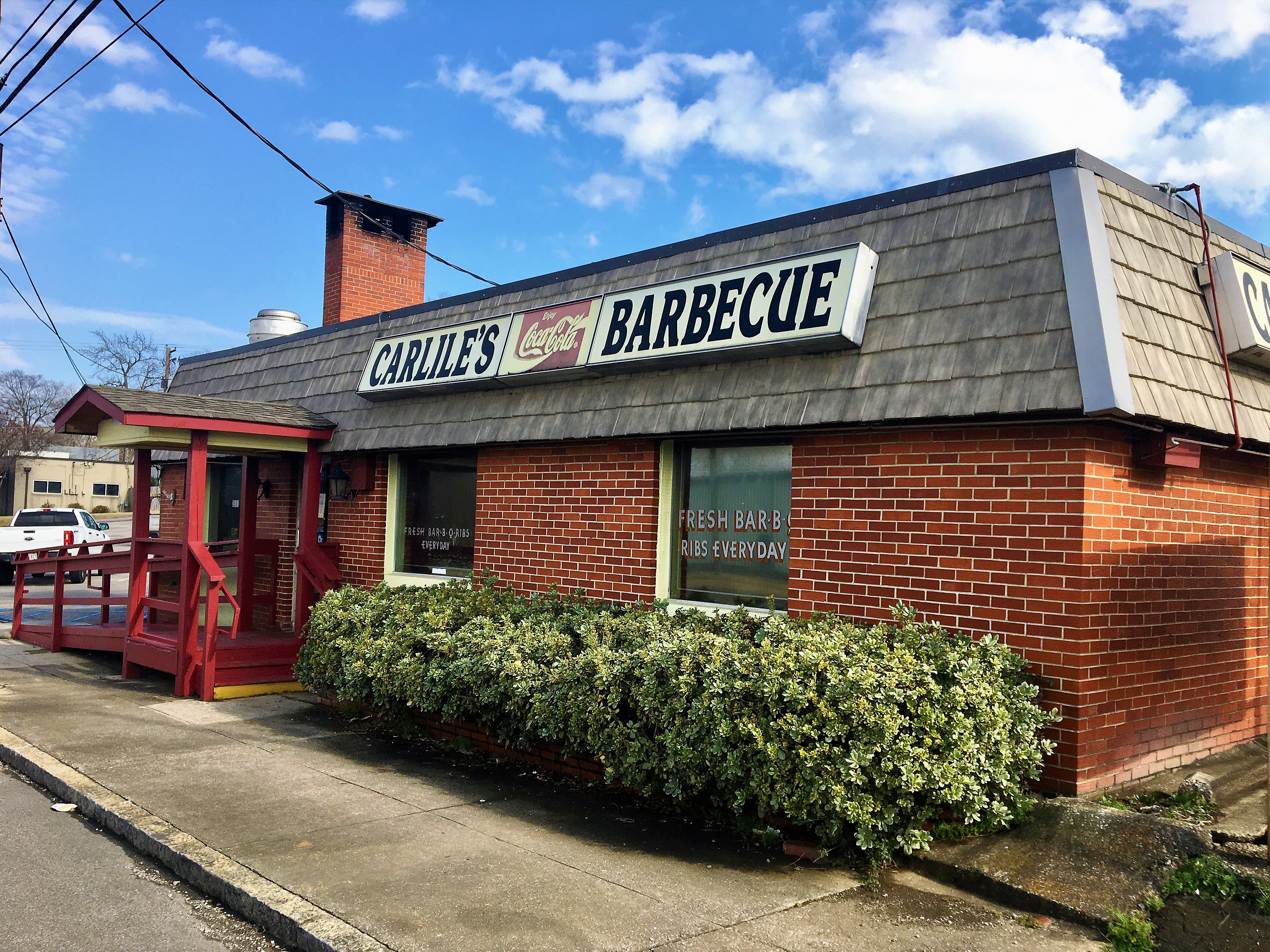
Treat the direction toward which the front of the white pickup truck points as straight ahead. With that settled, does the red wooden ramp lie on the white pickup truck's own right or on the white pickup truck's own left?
on the white pickup truck's own right

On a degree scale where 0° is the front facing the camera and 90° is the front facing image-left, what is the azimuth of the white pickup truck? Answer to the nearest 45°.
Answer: approximately 225°

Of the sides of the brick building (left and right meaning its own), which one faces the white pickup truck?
right

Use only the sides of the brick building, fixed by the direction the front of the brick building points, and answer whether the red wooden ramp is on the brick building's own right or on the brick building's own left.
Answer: on the brick building's own right

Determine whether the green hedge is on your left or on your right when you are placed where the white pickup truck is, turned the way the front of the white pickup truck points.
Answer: on your right
